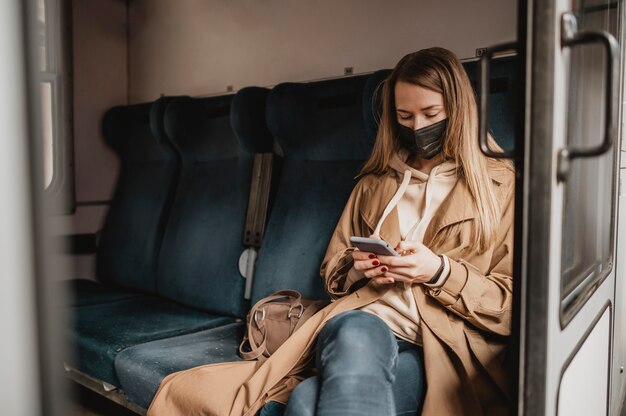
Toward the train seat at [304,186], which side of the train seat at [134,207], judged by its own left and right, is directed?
left

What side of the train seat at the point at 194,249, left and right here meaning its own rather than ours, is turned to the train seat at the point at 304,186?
left

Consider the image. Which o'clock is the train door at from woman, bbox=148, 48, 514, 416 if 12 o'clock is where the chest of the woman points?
The train door is roughly at 10 o'clock from the woman.

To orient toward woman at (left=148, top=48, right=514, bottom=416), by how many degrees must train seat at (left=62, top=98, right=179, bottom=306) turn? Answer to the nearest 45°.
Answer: approximately 45° to its left

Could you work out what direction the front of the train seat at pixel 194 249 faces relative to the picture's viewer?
facing the viewer and to the left of the viewer

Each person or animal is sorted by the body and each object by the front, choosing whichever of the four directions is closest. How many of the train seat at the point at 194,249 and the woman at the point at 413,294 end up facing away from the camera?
0
